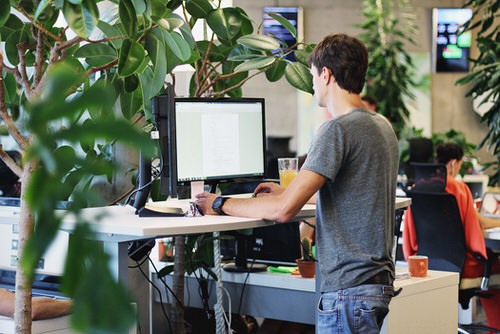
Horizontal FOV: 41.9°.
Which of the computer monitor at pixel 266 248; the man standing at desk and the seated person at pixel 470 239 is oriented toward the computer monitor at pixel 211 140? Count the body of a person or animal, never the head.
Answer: the man standing at desk

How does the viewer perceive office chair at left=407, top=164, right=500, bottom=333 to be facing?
facing away from the viewer and to the right of the viewer

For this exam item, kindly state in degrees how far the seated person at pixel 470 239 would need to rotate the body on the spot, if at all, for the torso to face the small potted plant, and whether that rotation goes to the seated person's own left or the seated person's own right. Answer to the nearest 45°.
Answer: approximately 180°

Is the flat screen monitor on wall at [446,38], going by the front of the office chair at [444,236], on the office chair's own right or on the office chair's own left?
on the office chair's own left

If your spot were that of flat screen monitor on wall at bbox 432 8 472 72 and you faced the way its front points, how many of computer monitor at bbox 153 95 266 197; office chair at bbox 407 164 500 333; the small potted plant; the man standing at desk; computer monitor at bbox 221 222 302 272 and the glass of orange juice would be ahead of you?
6

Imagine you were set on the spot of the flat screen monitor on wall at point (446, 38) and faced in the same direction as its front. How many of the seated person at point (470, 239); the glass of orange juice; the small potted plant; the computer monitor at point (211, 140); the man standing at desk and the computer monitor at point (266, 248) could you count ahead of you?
6

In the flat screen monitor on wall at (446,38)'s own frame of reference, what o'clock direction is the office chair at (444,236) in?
The office chair is roughly at 12 o'clock from the flat screen monitor on wall.

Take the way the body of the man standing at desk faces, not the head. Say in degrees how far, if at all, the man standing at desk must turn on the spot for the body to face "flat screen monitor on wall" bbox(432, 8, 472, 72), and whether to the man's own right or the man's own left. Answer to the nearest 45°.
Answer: approximately 45° to the man's own right

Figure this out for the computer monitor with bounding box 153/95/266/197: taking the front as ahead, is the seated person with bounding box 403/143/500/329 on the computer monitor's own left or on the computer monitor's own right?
on the computer monitor's own left

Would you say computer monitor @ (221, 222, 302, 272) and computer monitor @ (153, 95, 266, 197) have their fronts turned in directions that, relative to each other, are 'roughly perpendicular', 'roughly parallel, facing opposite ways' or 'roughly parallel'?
roughly perpendicular

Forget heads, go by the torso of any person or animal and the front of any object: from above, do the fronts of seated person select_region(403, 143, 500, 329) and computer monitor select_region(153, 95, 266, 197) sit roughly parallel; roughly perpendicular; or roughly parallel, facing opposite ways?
roughly perpendicular

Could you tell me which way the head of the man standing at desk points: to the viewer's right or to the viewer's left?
to the viewer's left

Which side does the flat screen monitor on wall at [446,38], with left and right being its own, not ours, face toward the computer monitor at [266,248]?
front

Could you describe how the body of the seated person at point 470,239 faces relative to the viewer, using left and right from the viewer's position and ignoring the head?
facing away from the viewer and to the right of the viewer

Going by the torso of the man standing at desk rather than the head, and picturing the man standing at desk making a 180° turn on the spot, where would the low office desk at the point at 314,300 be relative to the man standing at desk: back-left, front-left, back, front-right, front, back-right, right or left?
back-left

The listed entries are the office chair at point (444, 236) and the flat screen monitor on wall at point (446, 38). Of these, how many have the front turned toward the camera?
1
